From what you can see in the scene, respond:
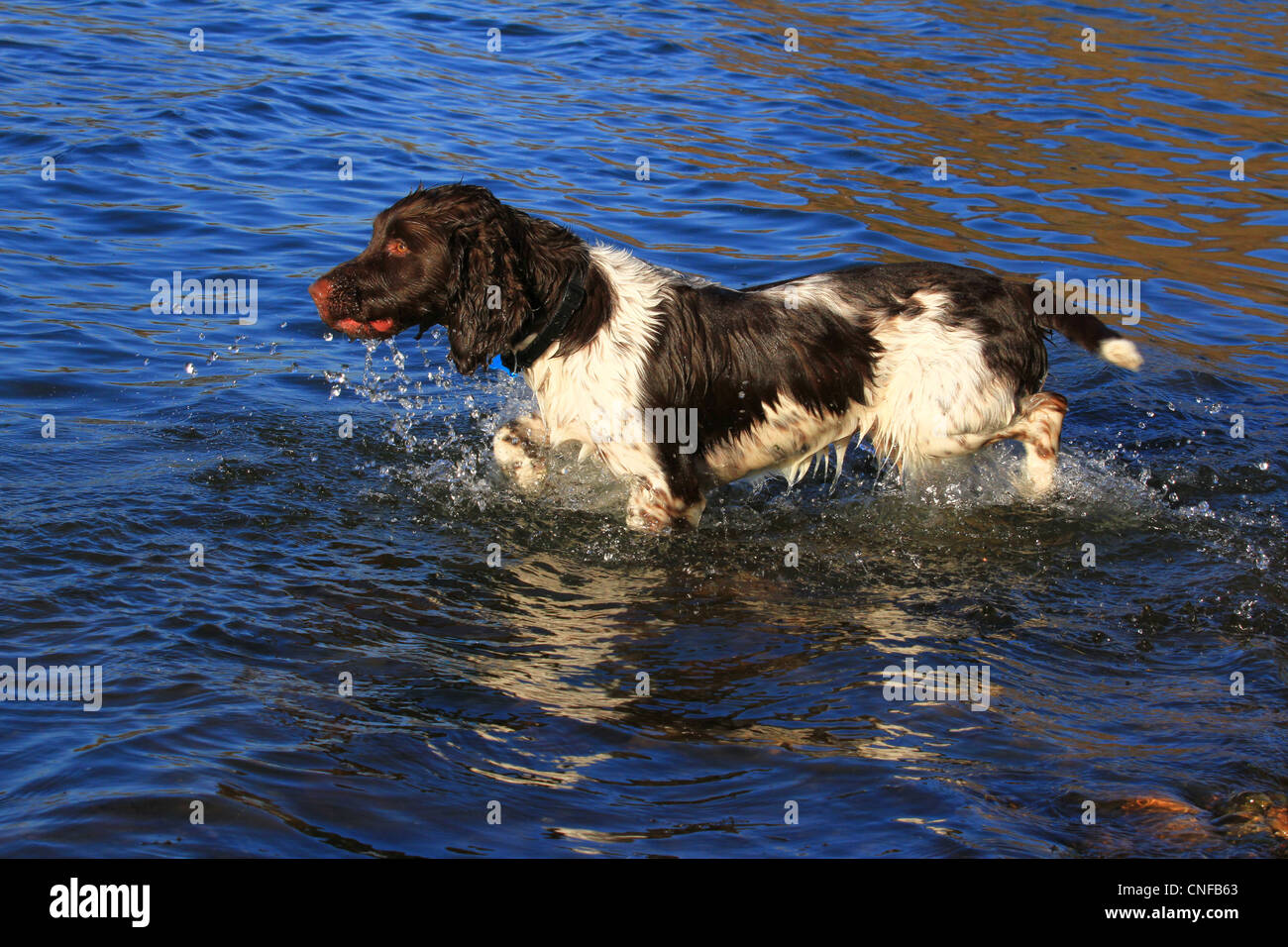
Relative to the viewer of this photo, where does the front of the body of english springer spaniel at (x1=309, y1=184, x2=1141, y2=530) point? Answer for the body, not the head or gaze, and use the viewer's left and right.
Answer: facing to the left of the viewer
